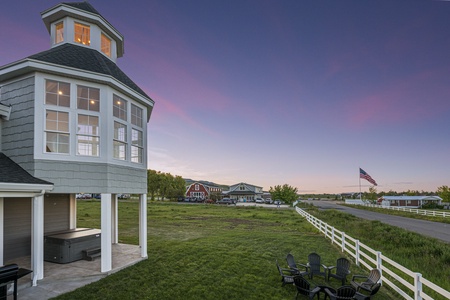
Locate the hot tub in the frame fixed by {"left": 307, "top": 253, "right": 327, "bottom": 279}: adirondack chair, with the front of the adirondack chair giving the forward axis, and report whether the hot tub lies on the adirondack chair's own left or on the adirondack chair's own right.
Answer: on the adirondack chair's own right

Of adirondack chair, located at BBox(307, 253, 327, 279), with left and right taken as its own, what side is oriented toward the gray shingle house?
right

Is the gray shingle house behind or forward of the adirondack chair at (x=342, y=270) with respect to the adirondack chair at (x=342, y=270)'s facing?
forward

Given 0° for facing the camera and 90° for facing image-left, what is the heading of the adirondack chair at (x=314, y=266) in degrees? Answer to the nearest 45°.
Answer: approximately 315°

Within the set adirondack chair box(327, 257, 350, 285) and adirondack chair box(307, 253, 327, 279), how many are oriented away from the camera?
0

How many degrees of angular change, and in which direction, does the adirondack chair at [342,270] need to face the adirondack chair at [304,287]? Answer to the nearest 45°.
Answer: approximately 45° to its left

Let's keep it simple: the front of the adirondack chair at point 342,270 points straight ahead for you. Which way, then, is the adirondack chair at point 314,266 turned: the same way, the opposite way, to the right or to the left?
to the left

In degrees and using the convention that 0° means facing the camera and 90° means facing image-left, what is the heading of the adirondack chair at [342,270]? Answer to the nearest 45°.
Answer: approximately 45°
